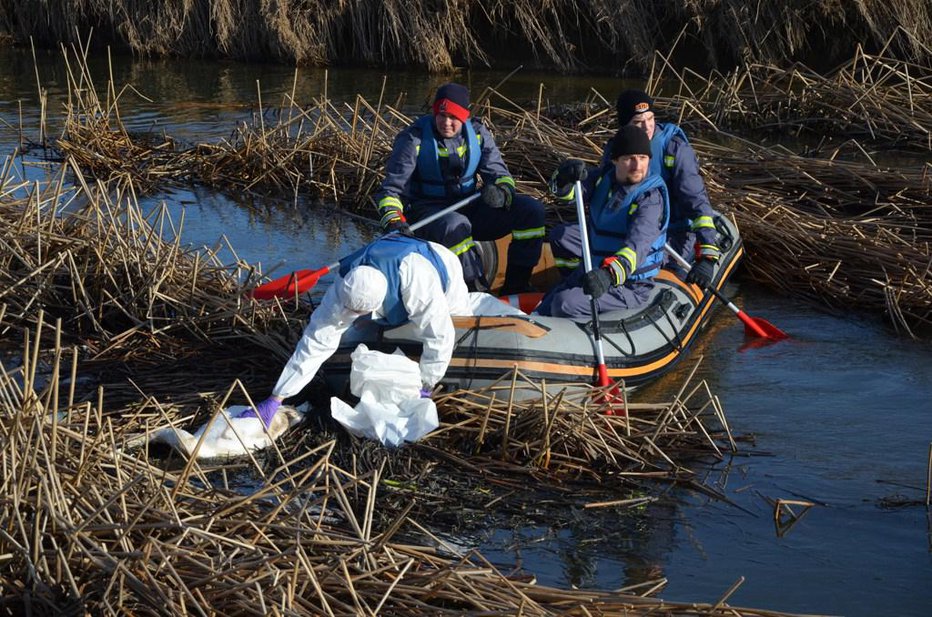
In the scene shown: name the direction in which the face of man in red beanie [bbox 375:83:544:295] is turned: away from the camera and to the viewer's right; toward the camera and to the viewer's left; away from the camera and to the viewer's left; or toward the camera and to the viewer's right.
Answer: toward the camera and to the viewer's left

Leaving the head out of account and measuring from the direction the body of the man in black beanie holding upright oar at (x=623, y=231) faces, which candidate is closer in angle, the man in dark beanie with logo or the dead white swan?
the dead white swan

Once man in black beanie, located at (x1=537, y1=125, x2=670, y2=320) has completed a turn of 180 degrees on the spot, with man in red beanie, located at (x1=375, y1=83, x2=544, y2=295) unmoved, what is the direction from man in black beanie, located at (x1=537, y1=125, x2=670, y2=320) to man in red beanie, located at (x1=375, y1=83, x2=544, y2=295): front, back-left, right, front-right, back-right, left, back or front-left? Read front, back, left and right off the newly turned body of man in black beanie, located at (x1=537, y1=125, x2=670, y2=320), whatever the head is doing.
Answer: left

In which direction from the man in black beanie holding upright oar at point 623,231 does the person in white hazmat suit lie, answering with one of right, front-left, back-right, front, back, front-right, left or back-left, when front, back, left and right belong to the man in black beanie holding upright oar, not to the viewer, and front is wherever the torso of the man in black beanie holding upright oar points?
front

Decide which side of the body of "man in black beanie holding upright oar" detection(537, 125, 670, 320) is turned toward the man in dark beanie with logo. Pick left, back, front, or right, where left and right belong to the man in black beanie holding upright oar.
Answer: back

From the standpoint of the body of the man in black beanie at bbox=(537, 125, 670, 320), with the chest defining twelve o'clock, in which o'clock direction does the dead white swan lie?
The dead white swan is roughly at 12 o'clock from the man in black beanie.
